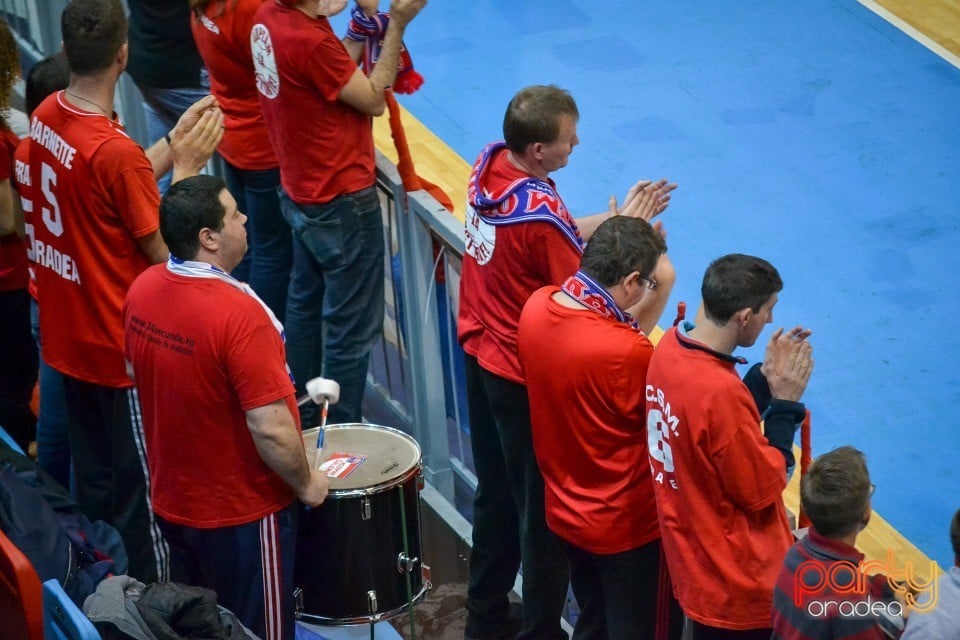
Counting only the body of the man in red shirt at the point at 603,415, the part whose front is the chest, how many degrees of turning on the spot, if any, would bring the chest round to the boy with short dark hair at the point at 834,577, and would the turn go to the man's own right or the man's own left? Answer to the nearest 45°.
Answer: approximately 90° to the man's own right

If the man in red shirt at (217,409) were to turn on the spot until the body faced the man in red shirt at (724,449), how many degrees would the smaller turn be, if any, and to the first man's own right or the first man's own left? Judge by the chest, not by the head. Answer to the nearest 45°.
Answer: approximately 90° to the first man's own right

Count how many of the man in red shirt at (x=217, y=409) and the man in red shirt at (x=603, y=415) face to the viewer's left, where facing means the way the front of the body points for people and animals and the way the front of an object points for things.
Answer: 0

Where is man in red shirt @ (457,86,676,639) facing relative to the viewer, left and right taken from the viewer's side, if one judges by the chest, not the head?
facing away from the viewer and to the right of the viewer

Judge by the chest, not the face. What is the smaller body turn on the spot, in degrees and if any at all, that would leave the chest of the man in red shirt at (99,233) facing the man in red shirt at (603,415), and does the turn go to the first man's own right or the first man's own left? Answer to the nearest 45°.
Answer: approximately 90° to the first man's own right

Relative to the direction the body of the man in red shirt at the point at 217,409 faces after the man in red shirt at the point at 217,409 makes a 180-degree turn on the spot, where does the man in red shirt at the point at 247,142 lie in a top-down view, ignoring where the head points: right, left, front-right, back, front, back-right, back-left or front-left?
back-right

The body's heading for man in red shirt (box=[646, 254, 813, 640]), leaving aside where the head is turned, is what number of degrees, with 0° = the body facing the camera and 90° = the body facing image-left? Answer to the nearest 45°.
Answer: approximately 225°

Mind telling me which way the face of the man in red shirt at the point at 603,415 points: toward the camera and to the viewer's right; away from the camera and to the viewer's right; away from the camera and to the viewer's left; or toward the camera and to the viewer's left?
away from the camera and to the viewer's right

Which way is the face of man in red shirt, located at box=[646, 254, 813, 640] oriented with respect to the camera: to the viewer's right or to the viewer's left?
to the viewer's right

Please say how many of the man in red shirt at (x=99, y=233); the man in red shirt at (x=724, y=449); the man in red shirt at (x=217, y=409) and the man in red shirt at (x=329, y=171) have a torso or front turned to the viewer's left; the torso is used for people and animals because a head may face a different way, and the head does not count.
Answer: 0

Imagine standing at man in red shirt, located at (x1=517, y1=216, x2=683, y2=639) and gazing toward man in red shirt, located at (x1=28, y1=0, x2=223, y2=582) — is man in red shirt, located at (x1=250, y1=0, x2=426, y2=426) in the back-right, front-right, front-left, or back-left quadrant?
front-right

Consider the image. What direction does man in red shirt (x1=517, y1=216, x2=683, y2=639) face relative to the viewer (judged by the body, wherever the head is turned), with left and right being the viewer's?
facing away from the viewer and to the right of the viewer

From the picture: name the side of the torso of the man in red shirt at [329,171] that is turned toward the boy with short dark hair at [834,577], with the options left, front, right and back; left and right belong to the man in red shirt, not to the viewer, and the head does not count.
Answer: right

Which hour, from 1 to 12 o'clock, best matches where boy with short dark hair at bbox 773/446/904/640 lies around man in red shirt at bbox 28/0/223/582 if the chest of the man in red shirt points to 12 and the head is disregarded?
The boy with short dark hair is roughly at 3 o'clock from the man in red shirt.
